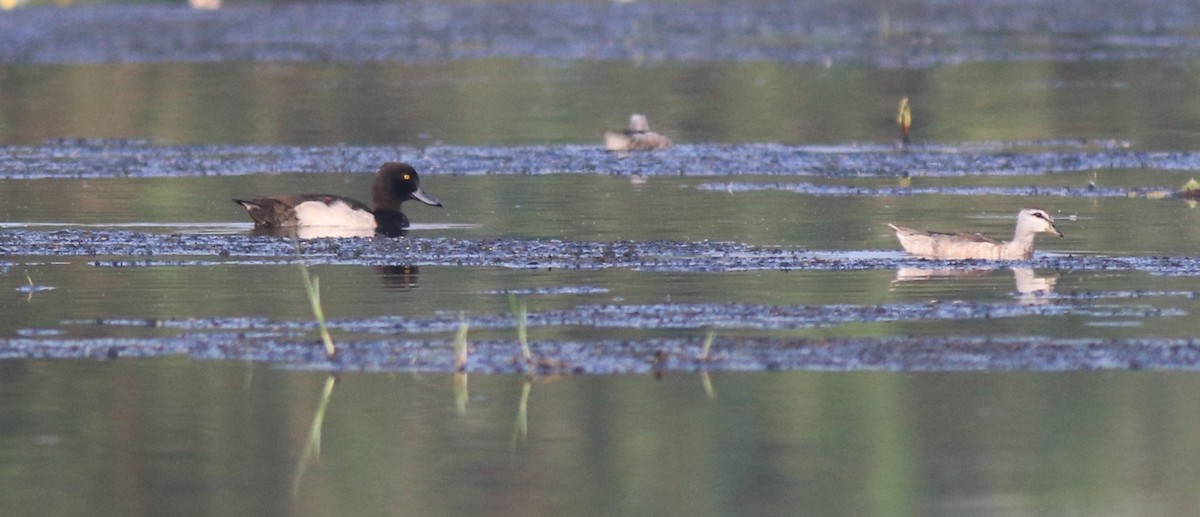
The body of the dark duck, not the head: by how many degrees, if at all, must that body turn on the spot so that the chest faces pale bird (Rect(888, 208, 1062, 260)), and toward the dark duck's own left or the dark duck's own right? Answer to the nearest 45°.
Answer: approximately 45° to the dark duck's own right

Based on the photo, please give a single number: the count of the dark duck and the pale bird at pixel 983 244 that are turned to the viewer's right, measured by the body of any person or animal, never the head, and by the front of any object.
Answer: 2

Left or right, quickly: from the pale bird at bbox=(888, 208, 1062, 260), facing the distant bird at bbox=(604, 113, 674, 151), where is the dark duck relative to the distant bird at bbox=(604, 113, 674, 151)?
left

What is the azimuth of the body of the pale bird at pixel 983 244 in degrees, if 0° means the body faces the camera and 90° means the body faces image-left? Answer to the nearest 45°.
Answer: approximately 270°

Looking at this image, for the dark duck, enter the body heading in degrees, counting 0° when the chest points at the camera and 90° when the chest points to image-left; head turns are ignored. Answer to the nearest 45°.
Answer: approximately 270°

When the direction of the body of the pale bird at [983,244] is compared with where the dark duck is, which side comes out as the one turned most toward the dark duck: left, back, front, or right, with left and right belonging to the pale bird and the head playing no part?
back
